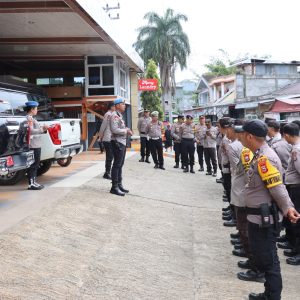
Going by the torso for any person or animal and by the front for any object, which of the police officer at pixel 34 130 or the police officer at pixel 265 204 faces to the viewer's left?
the police officer at pixel 265 204

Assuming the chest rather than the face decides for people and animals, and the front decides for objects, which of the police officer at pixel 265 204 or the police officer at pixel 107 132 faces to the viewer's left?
the police officer at pixel 265 204

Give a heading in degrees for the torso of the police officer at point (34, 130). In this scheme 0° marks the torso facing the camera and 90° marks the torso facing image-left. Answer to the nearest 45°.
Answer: approximately 270°

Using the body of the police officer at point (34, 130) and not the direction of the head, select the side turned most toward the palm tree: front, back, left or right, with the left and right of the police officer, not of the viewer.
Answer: left

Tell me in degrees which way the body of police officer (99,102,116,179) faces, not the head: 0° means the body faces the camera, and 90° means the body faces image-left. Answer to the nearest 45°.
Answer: approximately 270°

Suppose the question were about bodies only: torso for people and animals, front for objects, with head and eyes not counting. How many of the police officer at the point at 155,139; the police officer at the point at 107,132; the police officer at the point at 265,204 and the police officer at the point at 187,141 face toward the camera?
2

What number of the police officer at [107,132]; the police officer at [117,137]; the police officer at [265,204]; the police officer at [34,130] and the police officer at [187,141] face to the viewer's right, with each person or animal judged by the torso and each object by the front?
3

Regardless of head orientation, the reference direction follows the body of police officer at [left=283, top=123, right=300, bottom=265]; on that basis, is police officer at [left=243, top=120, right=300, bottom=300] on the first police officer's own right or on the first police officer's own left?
on the first police officer's own left

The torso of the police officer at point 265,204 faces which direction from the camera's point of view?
to the viewer's left
